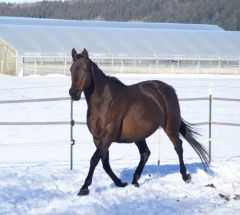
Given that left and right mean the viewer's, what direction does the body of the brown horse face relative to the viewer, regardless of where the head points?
facing the viewer and to the left of the viewer
